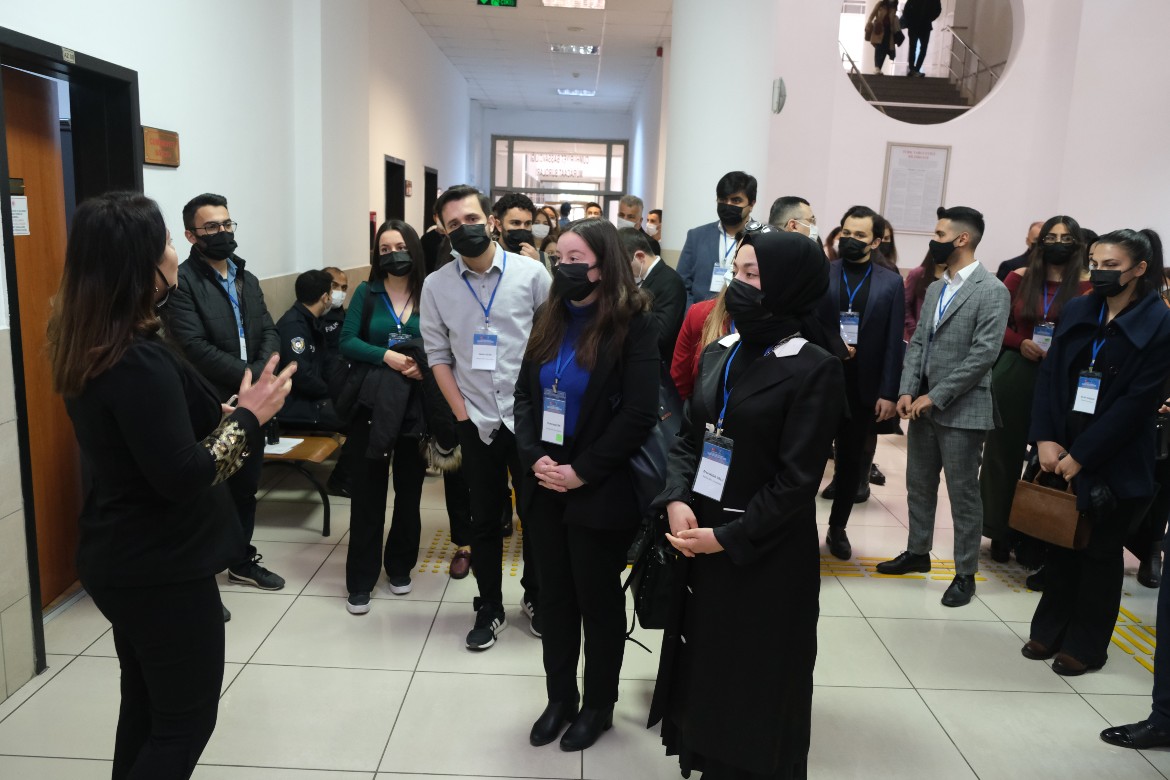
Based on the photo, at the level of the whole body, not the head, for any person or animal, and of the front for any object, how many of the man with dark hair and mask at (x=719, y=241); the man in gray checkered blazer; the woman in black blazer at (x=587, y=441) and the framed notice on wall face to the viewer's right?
0

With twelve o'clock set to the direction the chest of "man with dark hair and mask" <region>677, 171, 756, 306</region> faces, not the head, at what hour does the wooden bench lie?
The wooden bench is roughly at 3 o'clock from the man with dark hair and mask.

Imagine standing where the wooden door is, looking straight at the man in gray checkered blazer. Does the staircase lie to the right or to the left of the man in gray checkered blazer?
left

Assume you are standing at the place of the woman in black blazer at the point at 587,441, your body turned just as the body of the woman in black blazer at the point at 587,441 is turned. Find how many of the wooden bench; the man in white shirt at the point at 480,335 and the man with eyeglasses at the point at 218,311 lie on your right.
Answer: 3

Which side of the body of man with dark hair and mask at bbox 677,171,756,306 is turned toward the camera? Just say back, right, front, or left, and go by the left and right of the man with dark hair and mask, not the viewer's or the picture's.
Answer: front

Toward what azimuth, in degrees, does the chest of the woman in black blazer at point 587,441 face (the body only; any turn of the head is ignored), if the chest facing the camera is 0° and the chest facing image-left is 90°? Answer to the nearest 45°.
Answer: approximately 45°

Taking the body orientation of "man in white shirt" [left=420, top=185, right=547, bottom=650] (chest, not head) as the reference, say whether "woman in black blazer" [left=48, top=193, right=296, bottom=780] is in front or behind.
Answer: in front

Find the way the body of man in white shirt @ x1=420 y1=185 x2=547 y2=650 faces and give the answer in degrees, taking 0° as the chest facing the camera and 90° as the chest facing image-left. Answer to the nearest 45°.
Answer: approximately 0°

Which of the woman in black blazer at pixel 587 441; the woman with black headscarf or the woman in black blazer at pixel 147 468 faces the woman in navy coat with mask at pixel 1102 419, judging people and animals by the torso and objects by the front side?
the woman in black blazer at pixel 147 468

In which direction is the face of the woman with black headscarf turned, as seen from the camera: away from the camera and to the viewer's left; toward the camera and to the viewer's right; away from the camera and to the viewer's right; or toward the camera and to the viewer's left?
toward the camera and to the viewer's left

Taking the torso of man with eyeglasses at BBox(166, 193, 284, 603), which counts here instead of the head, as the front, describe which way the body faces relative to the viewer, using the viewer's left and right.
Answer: facing the viewer and to the right of the viewer

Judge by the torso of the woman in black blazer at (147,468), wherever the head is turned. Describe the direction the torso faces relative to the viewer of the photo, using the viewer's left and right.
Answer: facing to the right of the viewer

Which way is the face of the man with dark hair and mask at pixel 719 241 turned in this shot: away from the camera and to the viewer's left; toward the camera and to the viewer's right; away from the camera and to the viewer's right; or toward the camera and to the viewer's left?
toward the camera and to the viewer's left

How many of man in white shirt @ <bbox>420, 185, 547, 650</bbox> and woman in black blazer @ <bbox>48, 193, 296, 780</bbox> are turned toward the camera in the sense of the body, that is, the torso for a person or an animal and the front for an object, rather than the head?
1
